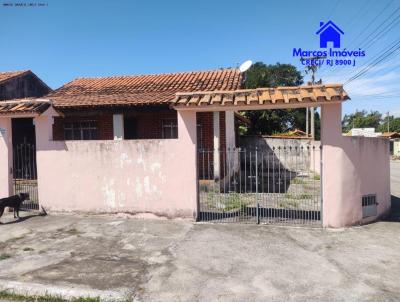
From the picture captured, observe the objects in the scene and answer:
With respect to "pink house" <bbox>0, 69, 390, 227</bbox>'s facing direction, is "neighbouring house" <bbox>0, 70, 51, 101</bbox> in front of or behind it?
behind

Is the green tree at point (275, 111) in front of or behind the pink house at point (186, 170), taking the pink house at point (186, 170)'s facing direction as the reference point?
behind

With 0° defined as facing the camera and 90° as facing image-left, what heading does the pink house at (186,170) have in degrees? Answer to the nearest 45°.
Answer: approximately 0°
